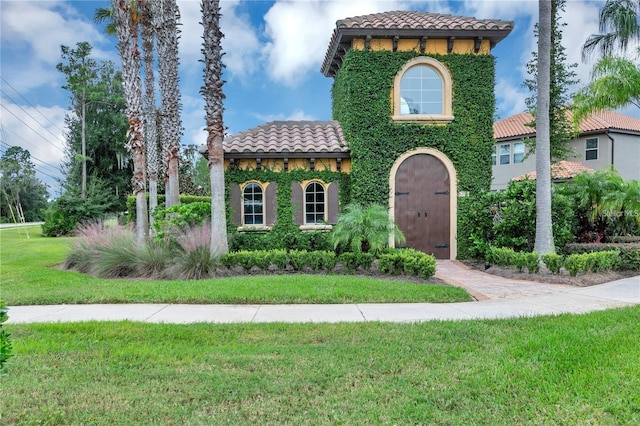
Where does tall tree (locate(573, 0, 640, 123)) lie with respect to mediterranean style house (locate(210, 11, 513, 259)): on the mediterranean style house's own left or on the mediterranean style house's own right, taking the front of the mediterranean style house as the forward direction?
on the mediterranean style house's own left

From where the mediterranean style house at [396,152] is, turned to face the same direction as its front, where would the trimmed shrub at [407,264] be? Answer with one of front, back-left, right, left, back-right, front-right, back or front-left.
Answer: front

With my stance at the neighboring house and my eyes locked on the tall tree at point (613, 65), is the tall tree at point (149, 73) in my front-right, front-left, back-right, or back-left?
front-right

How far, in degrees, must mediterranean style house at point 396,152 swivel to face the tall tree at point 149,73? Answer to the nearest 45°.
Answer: approximately 90° to its right

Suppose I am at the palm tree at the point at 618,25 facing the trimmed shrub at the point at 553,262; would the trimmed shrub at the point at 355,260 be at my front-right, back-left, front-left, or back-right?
front-right

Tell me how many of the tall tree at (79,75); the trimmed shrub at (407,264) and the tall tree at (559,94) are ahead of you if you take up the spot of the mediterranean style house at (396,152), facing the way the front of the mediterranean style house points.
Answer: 1

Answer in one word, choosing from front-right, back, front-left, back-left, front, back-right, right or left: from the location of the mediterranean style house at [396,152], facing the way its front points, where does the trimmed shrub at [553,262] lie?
front-left

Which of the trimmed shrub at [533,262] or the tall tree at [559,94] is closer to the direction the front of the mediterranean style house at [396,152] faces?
the trimmed shrub

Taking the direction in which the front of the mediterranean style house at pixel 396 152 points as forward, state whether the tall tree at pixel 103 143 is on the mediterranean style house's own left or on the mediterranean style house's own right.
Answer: on the mediterranean style house's own right

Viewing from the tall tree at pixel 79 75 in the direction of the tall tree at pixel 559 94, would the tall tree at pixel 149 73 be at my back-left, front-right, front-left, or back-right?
front-right

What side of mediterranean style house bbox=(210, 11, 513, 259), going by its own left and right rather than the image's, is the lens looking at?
front

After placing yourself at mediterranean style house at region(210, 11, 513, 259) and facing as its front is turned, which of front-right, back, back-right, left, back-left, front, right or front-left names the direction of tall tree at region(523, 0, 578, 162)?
back-left

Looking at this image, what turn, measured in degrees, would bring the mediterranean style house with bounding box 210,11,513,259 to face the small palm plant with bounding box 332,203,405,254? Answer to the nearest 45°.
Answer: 0° — it already faces it

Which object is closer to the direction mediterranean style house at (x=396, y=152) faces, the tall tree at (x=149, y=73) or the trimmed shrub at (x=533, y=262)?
the trimmed shrub

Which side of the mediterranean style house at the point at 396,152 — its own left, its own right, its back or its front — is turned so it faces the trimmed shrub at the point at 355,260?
front
